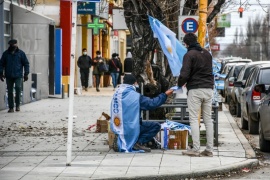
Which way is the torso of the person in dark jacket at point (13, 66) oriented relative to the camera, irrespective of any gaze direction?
toward the camera

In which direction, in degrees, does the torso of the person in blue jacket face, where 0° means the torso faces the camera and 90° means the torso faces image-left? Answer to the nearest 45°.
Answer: approximately 225°

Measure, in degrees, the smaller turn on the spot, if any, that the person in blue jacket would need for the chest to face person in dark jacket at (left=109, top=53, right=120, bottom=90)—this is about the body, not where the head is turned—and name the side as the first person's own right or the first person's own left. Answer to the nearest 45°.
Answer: approximately 45° to the first person's own left

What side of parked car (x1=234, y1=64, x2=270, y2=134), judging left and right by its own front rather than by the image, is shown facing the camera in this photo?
back

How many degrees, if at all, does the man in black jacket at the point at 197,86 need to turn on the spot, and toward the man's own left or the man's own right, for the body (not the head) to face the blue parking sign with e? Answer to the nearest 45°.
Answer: approximately 45° to the man's own right

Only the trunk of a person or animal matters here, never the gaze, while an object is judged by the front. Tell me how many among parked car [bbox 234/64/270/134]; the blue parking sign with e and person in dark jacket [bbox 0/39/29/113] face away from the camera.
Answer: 1

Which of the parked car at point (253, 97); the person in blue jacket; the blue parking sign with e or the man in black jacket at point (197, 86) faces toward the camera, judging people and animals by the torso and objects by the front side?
the blue parking sign with e
